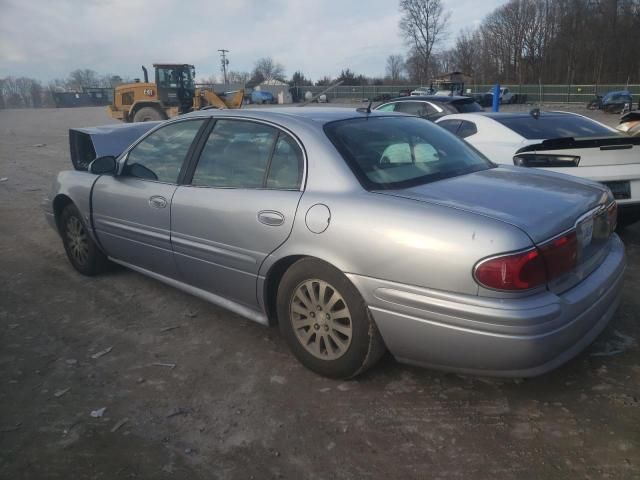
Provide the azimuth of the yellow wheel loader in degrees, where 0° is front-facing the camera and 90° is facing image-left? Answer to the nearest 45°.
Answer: approximately 270°

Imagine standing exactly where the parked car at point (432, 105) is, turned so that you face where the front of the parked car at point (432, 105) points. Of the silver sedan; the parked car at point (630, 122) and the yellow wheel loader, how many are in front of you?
1

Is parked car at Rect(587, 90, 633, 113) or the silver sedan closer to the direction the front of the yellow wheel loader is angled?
the parked car

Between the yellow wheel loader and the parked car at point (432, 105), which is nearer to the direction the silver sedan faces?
the yellow wheel loader

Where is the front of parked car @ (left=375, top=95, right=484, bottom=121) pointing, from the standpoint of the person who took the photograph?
facing away from the viewer and to the left of the viewer

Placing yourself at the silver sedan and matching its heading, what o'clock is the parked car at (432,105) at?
The parked car is roughly at 2 o'clock from the silver sedan.

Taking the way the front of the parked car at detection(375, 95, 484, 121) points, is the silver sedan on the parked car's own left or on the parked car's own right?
on the parked car's own left

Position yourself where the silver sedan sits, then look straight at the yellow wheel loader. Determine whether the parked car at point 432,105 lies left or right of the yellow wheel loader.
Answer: right

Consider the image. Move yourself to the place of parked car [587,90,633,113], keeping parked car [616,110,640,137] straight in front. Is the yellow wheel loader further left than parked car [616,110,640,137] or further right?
right

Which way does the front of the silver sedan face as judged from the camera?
facing away from the viewer and to the left of the viewer
